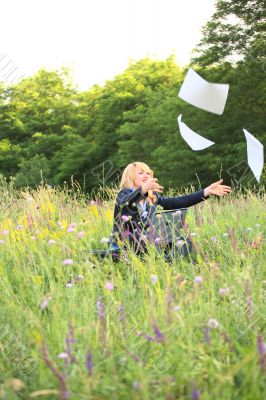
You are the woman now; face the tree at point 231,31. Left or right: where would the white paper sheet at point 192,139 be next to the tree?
right

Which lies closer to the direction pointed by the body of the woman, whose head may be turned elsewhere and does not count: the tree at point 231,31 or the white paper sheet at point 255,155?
the white paper sheet

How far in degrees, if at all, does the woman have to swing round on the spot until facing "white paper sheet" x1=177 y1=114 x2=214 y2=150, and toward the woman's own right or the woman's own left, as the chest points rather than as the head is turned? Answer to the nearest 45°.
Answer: approximately 90° to the woman's own left

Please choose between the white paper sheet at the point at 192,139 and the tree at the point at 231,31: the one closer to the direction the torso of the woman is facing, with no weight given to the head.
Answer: the white paper sheet

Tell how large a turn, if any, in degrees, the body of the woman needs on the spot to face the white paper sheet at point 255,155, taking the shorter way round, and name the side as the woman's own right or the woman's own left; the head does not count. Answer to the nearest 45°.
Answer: approximately 45° to the woman's own left

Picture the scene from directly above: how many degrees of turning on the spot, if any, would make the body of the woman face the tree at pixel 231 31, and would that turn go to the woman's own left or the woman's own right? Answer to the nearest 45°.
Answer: approximately 135° to the woman's own left

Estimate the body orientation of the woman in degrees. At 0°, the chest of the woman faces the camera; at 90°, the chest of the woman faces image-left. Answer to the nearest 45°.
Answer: approximately 315°
